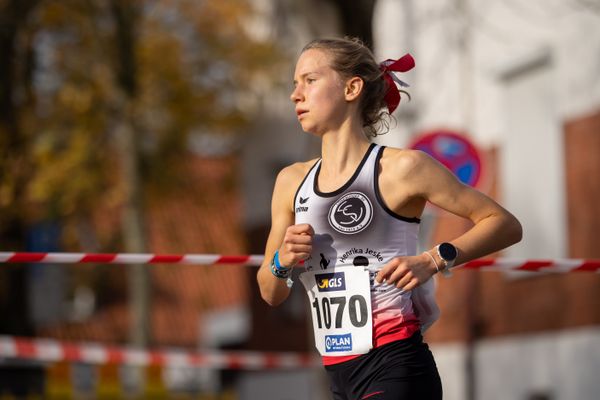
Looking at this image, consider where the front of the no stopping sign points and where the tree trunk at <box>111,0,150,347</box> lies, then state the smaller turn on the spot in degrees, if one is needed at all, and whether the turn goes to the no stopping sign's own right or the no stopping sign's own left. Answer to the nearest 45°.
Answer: approximately 135° to the no stopping sign's own right

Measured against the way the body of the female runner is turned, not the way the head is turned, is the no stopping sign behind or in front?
behind

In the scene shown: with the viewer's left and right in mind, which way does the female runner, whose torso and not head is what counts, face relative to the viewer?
facing the viewer and to the left of the viewer

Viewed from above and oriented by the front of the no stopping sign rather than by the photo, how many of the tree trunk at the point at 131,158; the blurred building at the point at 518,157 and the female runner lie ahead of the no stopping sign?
1

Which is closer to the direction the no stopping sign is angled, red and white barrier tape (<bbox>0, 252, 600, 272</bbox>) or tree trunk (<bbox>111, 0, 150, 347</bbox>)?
the red and white barrier tape

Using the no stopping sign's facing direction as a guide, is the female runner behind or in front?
in front

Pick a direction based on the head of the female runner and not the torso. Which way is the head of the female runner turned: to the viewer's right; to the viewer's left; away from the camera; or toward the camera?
to the viewer's left

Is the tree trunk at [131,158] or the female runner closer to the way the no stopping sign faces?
the female runner

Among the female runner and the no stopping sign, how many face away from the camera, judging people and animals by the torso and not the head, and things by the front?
0

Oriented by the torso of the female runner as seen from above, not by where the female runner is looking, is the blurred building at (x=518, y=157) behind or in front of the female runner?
behind

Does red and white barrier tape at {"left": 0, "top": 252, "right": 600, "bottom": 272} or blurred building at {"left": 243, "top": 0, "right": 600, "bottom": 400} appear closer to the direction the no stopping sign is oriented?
the red and white barrier tape

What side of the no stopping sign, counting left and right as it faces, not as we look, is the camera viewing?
front

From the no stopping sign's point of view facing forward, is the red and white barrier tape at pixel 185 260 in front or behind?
in front
